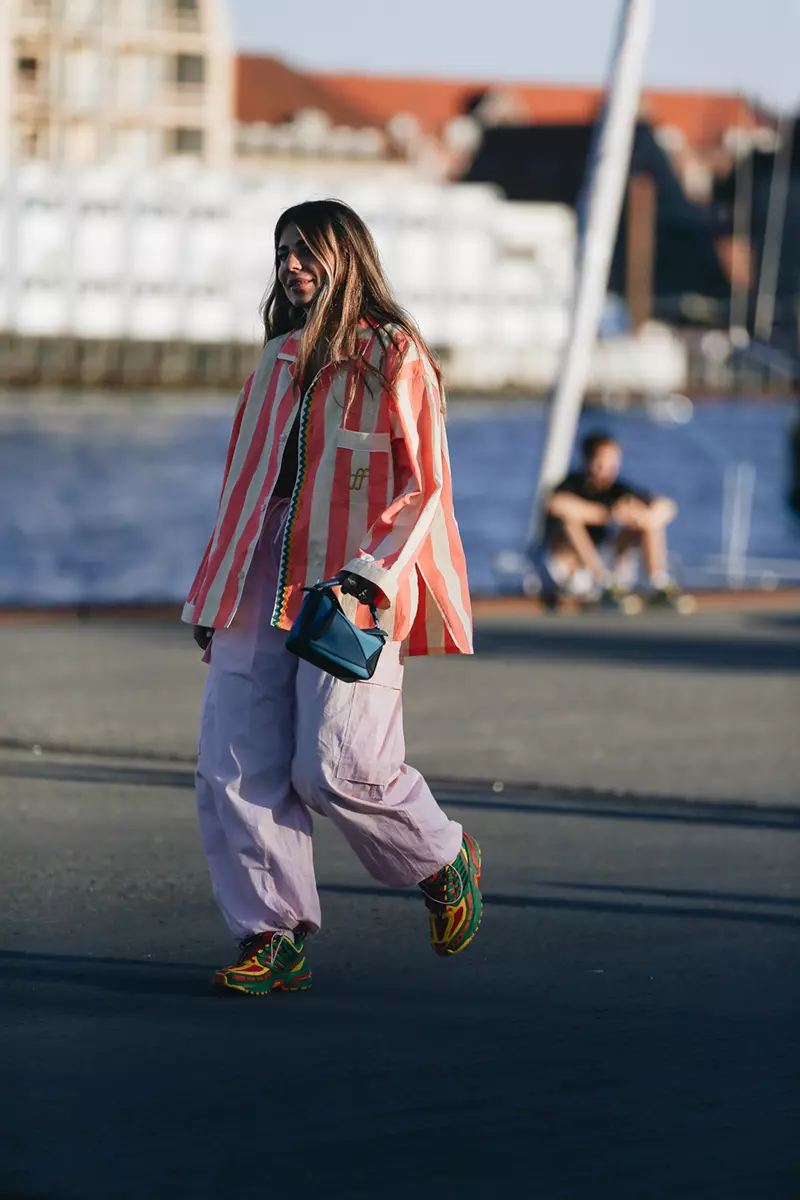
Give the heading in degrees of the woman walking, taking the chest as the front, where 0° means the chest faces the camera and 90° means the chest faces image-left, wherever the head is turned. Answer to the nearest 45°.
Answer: approximately 45°

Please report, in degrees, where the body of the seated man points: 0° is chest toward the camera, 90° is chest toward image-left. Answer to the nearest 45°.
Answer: approximately 315°

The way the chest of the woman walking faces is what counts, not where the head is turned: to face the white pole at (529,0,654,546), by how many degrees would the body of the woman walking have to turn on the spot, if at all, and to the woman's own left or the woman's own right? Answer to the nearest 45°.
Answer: approximately 135° to the woman's own right
